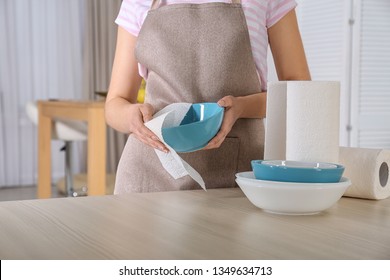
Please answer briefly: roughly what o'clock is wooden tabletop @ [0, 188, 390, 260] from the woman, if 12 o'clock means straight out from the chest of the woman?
The wooden tabletop is roughly at 12 o'clock from the woman.

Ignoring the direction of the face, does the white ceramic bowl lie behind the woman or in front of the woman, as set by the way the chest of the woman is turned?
in front

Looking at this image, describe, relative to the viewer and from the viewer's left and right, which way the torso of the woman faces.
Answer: facing the viewer

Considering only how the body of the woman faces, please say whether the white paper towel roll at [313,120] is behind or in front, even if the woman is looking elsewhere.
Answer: in front
